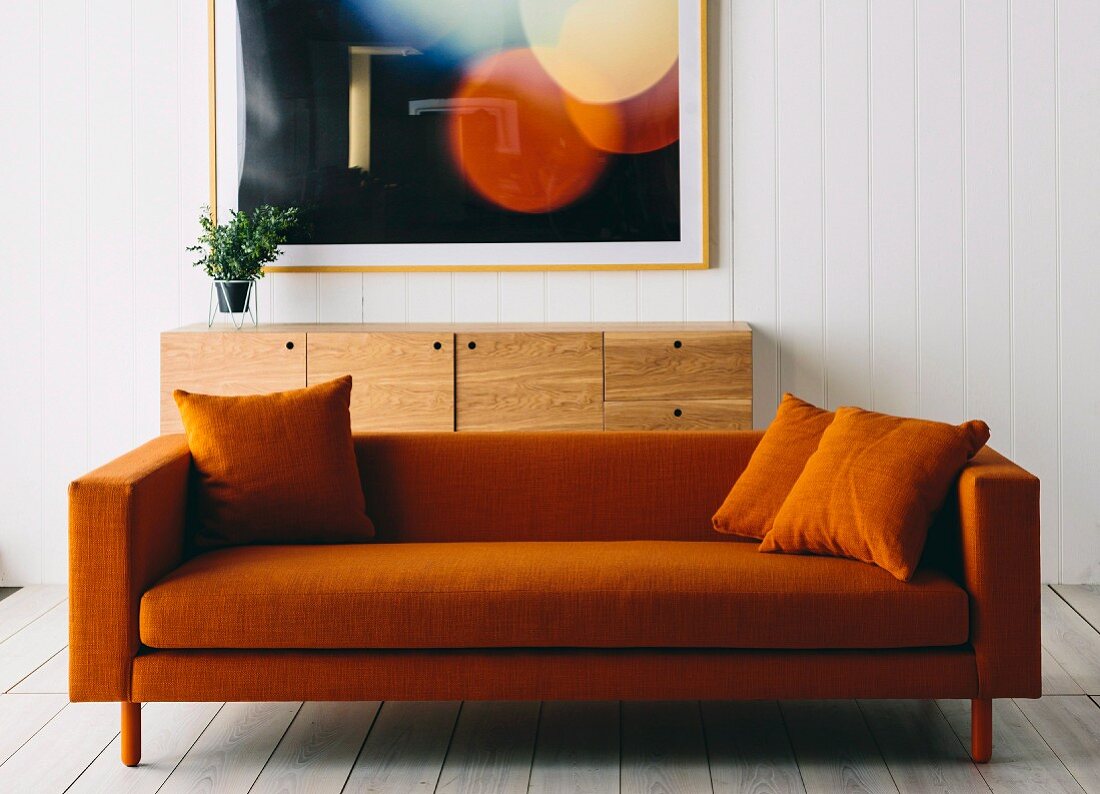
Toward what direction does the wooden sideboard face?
toward the camera

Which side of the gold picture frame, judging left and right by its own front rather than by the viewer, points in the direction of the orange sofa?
front

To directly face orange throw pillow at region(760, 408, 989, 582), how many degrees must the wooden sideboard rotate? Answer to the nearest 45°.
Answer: approximately 45° to its left

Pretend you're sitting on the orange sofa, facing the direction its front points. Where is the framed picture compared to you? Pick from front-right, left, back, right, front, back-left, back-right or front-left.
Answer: back

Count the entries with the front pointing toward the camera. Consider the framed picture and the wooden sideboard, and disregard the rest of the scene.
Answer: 2

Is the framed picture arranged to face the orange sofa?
yes

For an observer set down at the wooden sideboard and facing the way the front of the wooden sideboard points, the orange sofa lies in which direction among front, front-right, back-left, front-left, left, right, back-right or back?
front

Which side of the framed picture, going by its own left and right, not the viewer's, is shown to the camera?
front

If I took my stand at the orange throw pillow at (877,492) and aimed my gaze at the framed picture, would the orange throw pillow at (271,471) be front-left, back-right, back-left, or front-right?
front-left

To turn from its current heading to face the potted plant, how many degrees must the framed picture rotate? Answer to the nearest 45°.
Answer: approximately 90° to its right

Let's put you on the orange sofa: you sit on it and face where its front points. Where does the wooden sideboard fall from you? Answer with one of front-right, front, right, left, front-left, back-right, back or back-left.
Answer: back
